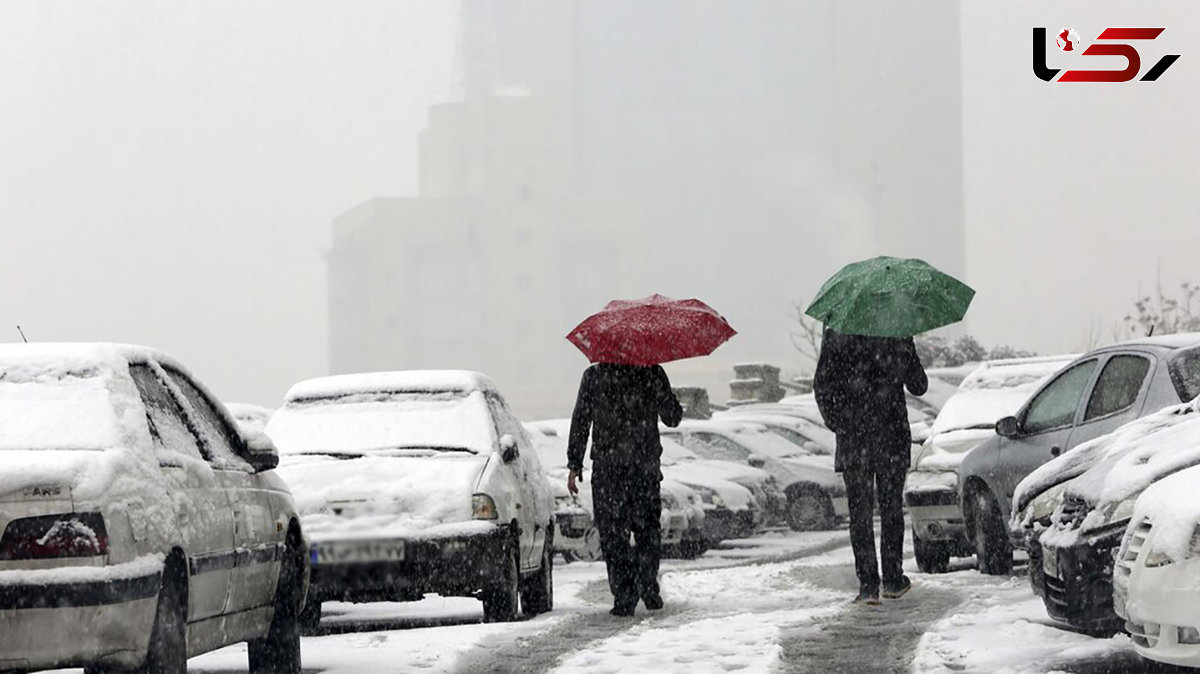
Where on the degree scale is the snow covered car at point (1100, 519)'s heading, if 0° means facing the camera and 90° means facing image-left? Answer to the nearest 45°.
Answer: approximately 45°

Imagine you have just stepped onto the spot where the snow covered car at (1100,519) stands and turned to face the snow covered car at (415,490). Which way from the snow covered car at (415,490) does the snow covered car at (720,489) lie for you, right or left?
right

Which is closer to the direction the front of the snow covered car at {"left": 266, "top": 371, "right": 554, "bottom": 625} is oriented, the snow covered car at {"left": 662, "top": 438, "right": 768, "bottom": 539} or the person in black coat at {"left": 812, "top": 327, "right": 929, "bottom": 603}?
the person in black coat

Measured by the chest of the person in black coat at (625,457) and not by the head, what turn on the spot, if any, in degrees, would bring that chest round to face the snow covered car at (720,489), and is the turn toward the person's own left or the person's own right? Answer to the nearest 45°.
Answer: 0° — they already face it

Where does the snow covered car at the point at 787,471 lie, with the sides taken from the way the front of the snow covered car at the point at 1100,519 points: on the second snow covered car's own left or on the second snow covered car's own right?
on the second snow covered car's own right

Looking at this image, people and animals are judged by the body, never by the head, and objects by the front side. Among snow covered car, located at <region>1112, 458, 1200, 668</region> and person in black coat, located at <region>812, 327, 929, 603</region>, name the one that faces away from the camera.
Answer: the person in black coat

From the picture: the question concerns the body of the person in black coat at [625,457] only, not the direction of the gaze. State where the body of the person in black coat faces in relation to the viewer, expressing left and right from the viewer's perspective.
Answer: facing away from the viewer

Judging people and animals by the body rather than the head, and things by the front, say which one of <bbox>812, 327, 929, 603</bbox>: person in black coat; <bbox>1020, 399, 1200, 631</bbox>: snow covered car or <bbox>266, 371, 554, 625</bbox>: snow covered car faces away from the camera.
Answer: the person in black coat

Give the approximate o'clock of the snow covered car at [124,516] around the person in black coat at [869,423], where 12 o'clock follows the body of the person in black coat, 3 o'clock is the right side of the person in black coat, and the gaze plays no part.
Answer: The snow covered car is roughly at 7 o'clock from the person in black coat.

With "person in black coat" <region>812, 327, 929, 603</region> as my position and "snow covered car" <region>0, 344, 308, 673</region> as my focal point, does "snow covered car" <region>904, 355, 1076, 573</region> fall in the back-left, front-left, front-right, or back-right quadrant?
back-right

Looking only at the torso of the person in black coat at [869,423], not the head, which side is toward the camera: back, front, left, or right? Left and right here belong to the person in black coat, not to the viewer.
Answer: back
